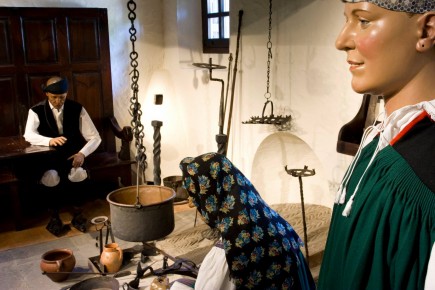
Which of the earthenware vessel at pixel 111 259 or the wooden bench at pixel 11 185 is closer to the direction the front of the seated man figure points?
the earthenware vessel

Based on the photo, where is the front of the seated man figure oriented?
toward the camera

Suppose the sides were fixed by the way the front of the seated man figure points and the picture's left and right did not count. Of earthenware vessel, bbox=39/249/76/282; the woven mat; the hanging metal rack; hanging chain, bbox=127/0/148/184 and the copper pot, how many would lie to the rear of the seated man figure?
0

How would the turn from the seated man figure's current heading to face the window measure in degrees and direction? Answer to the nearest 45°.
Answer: approximately 90° to its left

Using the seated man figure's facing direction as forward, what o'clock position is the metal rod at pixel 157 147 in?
The metal rod is roughly at 10 o'clock from the seated man figure.

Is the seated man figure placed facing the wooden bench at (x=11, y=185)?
no

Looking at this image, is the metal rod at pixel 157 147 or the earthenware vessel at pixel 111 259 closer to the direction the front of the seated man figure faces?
the earthenware vessel

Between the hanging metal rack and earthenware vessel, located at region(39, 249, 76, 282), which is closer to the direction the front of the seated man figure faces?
the earthenware vessel

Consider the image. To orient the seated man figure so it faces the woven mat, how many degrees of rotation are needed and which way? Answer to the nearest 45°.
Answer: approximately 45° to its left

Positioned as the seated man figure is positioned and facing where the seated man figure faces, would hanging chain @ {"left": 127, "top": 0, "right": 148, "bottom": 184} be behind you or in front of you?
in front

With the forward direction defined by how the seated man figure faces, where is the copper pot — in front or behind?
in front

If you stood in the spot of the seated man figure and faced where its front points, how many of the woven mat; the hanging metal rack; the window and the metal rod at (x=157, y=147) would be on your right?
0

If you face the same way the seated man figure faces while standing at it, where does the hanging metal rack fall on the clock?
The hanging metal rack is roughly at 10 o'clock from the seated man figure.

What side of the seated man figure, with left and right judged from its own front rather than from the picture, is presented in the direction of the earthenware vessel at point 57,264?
front
